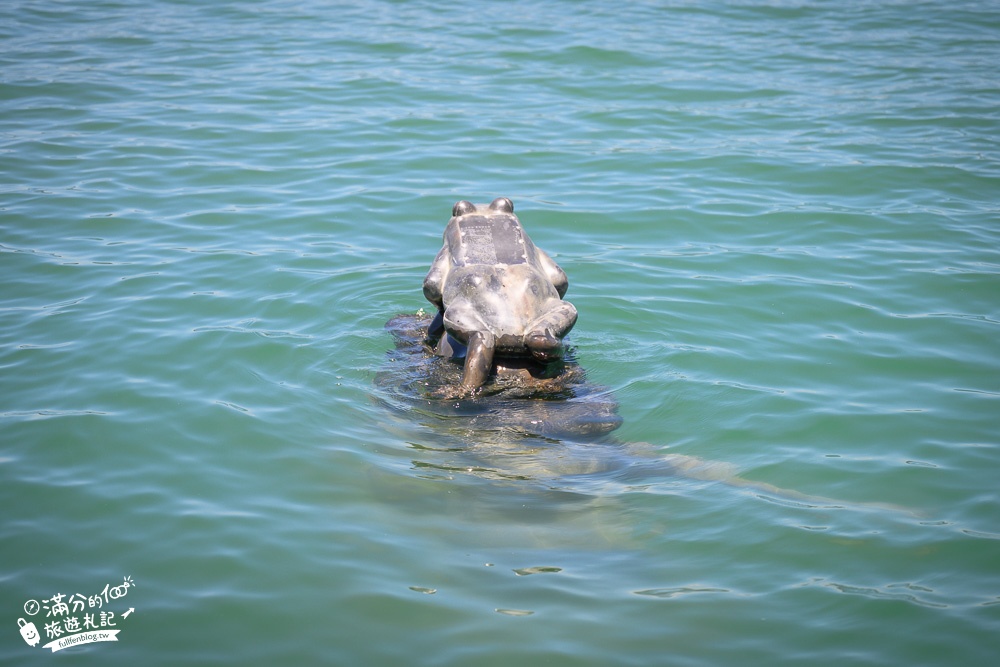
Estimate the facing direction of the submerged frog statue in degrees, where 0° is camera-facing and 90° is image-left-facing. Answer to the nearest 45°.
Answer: approximately 180°

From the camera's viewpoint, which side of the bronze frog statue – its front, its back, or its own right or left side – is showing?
back
